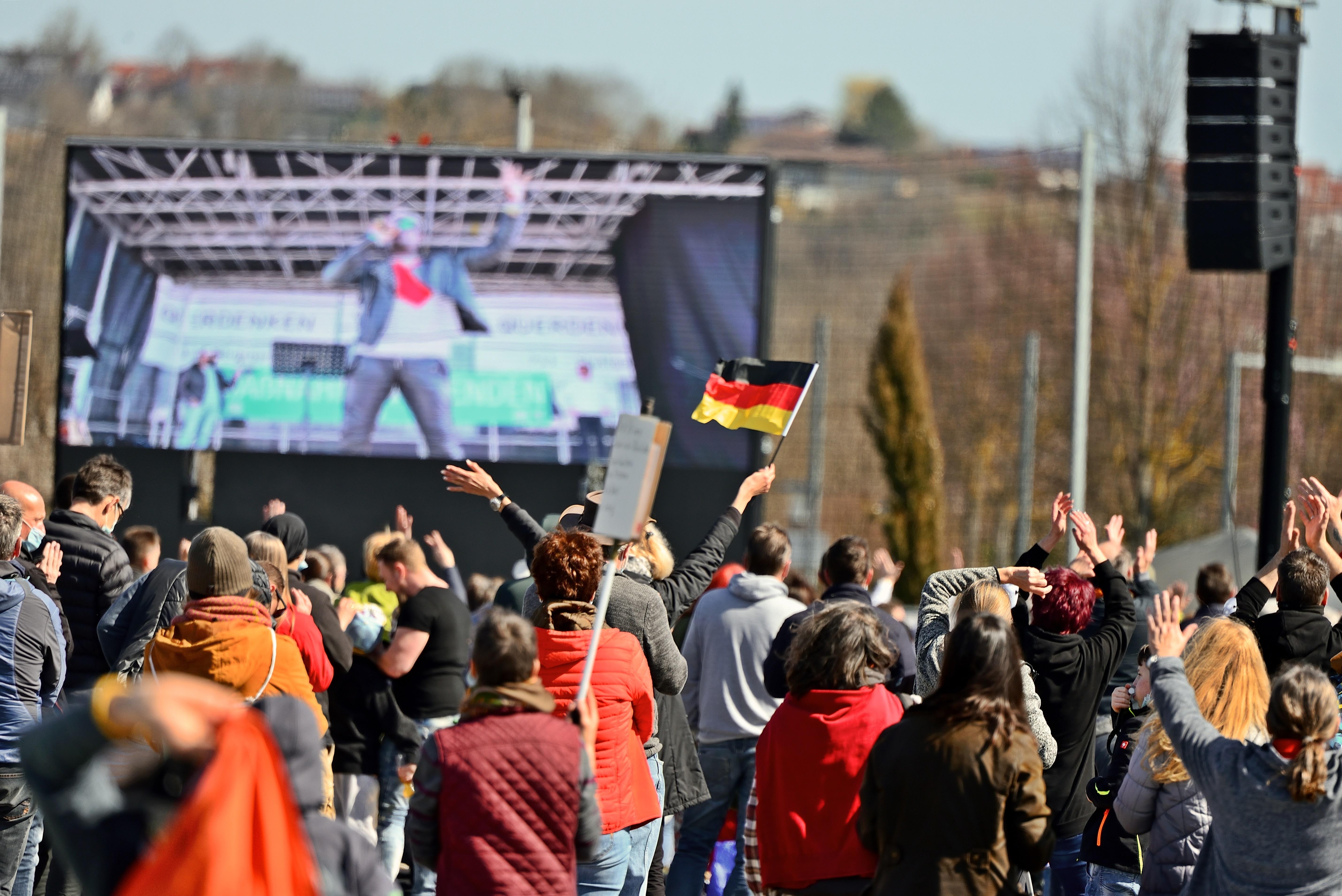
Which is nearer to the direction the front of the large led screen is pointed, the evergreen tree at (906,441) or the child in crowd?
the child in crowd

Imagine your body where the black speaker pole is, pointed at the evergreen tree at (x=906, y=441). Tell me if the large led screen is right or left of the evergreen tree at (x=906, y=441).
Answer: left

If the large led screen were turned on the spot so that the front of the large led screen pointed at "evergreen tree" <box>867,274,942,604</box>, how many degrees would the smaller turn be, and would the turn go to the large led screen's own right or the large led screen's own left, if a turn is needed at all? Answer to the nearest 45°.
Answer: approximately 135° to the large led screen's own left

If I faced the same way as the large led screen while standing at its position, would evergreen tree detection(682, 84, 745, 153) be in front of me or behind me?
behind

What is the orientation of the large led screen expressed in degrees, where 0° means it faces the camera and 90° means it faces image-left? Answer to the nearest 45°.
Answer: approximately 0°

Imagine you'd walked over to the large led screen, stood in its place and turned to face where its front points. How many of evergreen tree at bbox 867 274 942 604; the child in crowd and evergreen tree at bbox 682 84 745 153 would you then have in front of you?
1

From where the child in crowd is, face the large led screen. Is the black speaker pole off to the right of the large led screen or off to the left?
right

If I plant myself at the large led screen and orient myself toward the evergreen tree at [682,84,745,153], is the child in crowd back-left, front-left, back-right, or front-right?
back-right

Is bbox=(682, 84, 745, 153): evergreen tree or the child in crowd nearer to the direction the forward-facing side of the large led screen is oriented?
the child in crowd

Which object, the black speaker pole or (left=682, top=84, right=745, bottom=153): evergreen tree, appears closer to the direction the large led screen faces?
the black speaker pole

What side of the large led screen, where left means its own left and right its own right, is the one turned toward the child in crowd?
front

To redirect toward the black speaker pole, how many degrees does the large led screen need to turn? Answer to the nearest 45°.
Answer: approximately 45° to its left
